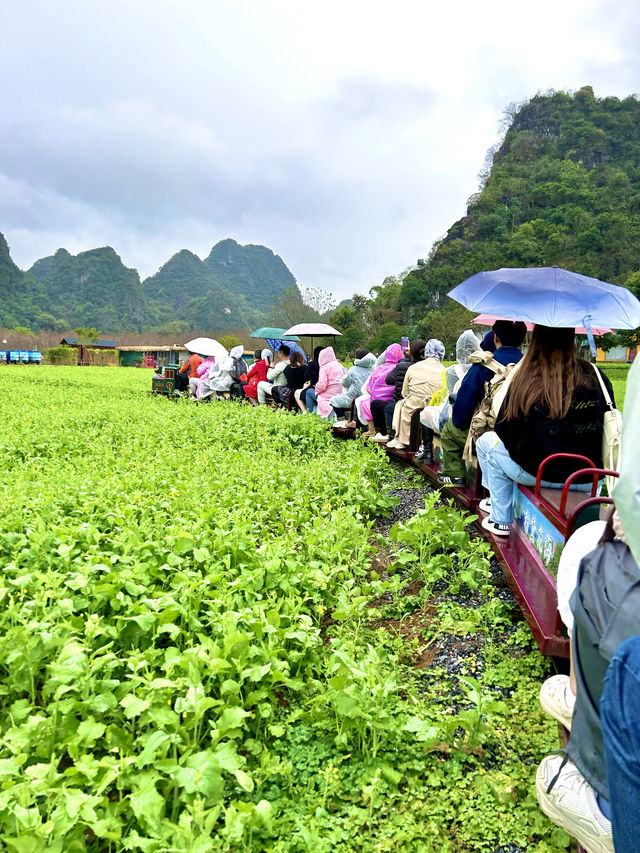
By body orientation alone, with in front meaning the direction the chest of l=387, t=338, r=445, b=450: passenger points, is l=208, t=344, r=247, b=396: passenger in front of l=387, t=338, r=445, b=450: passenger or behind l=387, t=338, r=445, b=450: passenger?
in front

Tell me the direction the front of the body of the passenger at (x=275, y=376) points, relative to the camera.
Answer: to the viewer's left

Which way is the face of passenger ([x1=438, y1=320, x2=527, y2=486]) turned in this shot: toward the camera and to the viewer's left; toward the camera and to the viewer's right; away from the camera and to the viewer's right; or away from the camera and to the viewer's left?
away from the camera and to the viewer's left

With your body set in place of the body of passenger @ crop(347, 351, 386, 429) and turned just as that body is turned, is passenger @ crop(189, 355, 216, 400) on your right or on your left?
on your right

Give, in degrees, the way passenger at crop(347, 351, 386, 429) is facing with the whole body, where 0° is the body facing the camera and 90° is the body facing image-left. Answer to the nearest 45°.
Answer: approximately 90°

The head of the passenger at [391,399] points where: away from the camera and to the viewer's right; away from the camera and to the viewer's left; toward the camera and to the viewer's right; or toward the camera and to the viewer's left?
away from the camera and to the viewer's left

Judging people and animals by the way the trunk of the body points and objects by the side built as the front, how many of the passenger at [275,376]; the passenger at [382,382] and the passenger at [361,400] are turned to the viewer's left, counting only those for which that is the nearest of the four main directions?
3

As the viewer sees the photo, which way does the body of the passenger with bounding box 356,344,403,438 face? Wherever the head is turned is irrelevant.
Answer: to the viewer's left

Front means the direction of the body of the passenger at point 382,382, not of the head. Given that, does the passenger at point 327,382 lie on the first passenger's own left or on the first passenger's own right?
on the first passenger's own right

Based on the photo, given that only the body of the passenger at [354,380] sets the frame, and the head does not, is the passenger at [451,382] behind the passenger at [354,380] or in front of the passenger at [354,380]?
behind

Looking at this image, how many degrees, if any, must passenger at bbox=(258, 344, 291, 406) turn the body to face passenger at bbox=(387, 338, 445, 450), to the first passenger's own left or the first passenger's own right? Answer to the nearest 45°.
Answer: approximately 90° to the first passenger's own left

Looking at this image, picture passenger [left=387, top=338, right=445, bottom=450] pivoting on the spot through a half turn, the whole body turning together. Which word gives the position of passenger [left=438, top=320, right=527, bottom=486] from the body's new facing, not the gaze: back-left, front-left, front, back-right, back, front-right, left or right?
front-right
